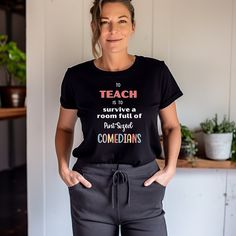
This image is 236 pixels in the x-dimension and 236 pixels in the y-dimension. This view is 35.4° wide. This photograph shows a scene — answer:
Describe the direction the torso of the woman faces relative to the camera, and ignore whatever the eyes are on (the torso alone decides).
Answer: toward the camera

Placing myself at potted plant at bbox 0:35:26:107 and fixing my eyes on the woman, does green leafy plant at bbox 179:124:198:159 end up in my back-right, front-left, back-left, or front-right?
front-left

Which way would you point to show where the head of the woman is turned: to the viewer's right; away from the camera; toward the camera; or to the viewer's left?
toward the camera

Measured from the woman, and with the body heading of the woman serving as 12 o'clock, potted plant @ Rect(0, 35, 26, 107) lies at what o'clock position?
The potted plant is roughly at 5 o'clock from the woman.

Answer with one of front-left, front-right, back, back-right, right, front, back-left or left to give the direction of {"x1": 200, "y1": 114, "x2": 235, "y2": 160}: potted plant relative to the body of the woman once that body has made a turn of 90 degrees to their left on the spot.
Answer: front-left

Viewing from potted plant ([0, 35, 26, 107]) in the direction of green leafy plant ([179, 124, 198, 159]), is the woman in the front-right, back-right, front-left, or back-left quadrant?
front-right
